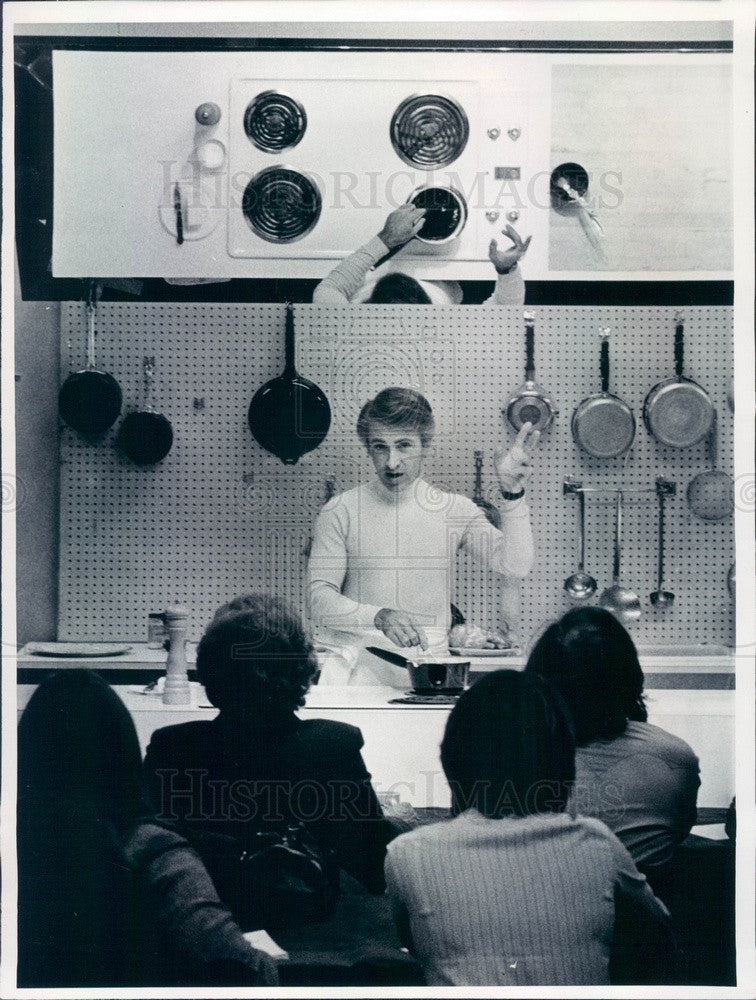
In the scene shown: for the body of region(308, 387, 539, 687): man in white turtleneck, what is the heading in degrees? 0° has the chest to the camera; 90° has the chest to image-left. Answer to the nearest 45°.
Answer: approximately 0°

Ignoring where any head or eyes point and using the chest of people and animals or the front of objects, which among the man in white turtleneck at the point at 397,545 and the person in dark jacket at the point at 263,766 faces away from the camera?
the person in dark jacket

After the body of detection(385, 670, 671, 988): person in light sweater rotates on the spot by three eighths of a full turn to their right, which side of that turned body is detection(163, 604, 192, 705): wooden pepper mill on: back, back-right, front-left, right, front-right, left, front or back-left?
back-right

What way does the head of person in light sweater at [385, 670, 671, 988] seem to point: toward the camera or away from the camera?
away from the camera

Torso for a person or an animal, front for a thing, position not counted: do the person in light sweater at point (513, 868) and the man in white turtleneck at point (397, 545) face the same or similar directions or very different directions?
very different directions

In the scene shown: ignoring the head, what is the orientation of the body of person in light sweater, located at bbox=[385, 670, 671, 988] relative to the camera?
away from the camera

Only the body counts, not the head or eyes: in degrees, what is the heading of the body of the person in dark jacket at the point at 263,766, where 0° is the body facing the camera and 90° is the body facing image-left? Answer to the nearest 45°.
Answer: approximately 180°

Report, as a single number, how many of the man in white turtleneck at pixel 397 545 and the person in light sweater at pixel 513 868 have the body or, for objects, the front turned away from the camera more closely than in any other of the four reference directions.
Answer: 1

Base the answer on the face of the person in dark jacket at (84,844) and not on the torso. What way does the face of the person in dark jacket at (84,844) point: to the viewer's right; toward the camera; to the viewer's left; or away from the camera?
away from the camera
